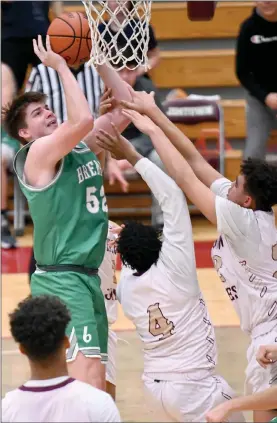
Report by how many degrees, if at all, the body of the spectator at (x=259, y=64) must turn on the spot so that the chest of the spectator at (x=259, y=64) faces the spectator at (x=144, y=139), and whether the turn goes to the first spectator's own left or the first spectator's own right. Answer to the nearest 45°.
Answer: approximately 45° to the first spectator's own right

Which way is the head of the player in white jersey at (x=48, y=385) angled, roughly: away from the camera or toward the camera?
away from the camera

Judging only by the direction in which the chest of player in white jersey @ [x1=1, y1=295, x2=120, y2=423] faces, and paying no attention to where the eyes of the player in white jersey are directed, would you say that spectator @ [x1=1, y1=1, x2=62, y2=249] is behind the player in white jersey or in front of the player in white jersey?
in front

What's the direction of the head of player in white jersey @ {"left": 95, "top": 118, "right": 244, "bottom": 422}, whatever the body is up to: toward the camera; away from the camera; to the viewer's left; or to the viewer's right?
away from the camera

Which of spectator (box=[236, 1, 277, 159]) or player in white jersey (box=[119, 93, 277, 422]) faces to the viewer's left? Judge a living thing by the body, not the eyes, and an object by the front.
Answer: the player in white jersey

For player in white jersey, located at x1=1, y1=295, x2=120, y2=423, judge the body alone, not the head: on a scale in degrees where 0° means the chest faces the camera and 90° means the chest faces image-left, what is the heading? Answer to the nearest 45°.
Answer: approximately 180°

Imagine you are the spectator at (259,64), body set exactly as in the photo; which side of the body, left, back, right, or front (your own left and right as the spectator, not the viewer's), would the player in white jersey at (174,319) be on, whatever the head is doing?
front

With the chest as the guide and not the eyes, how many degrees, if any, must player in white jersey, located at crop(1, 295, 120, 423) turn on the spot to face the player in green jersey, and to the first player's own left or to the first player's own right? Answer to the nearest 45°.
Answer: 0° — they already face them

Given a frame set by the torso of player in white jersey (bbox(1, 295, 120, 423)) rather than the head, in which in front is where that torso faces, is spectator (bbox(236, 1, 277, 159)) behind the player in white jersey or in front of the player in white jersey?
in front

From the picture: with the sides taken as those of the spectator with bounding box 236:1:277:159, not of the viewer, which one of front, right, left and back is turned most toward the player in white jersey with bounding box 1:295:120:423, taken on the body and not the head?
front

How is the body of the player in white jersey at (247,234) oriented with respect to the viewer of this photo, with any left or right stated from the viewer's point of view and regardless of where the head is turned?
facing to the left of the viewer

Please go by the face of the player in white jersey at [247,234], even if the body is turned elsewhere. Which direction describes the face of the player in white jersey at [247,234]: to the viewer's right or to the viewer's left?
to the viewer's left
